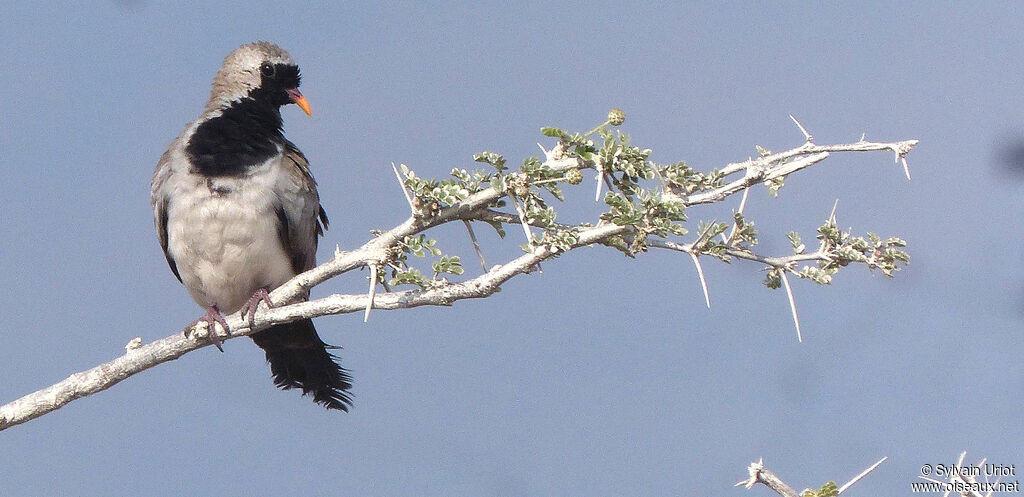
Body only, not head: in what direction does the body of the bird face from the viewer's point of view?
toward the camera
